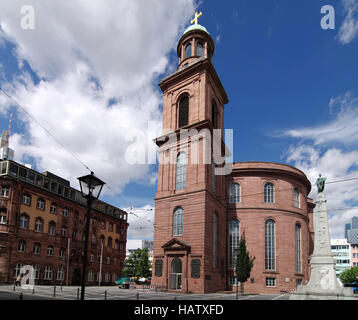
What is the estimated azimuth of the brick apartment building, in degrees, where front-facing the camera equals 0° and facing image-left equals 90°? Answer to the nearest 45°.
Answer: approximately 315°

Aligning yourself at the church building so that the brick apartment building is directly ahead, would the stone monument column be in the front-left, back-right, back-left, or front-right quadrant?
back-left

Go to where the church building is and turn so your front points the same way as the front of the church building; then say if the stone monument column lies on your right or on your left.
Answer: on your left

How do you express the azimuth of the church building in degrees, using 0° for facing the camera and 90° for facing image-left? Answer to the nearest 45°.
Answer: approximately 45°

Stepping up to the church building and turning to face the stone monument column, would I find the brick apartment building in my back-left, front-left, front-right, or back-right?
back-right
